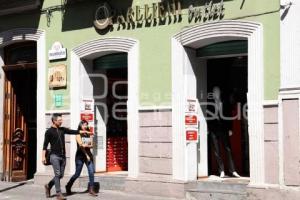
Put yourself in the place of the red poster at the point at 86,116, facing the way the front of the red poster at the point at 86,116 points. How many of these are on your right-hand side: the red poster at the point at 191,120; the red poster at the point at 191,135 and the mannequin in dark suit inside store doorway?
0

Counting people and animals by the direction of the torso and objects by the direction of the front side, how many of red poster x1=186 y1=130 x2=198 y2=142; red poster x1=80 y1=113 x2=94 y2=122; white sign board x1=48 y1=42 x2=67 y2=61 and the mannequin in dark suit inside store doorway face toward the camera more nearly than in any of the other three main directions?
4

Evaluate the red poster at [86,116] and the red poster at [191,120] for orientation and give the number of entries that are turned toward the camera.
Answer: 2

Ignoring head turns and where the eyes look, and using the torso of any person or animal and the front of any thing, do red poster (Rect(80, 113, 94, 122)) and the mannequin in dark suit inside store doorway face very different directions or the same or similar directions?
same or similar directions

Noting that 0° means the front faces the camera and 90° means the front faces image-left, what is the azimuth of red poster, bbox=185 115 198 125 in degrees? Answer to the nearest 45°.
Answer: approximately 0°

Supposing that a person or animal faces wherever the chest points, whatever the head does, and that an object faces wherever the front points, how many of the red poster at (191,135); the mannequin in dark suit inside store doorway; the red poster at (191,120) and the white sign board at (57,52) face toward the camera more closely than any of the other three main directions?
4

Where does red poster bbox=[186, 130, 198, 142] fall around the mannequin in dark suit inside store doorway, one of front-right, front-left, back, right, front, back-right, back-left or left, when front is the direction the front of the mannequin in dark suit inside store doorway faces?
front-right

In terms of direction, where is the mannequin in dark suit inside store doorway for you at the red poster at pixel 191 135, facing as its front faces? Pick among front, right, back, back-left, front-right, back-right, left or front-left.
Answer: back-left

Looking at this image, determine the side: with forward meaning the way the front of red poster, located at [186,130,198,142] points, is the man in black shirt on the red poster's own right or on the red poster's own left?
on the red poster's own right

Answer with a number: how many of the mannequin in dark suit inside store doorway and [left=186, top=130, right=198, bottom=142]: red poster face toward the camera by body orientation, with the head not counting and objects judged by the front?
2

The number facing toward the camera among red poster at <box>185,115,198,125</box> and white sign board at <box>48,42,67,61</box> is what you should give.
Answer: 2

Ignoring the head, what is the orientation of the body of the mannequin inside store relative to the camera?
toward the camera

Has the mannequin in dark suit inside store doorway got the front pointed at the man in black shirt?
no

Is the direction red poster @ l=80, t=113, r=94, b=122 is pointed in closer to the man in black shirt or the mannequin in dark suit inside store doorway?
the man in black shirt

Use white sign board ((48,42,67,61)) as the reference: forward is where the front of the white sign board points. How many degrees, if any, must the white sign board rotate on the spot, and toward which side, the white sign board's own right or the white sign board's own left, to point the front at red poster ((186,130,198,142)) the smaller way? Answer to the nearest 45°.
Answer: approximately 45° to the white sign board's own left

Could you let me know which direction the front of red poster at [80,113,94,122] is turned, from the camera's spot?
facing the viewer

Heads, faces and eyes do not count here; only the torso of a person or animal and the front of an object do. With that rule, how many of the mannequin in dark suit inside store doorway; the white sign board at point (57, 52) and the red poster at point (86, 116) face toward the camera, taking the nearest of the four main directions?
3

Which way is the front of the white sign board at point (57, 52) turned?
toward the camera

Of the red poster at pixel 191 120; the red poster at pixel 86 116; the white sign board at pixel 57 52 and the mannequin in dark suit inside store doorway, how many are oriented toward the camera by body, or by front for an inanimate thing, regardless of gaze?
4
